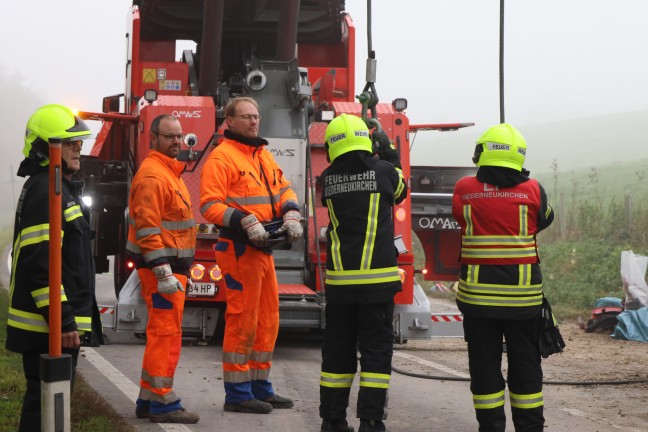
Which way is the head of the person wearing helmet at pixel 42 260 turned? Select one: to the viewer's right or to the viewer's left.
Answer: to the viewer's right

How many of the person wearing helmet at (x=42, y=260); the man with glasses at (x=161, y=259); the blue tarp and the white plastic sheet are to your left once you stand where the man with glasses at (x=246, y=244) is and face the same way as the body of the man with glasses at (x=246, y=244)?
2

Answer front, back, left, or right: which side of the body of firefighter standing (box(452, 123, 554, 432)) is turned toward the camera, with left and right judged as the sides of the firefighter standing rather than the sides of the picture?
back

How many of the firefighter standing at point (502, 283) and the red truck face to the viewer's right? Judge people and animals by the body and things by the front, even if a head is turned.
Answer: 0

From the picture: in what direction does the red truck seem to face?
away from the camera

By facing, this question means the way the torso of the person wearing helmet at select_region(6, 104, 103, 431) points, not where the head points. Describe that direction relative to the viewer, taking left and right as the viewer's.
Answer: facing to the right of the viewer

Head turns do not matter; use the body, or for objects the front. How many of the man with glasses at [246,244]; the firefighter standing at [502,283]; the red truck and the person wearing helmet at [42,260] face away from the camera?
2

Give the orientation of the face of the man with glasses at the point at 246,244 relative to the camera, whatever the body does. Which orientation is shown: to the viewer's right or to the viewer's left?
to the viewer's right

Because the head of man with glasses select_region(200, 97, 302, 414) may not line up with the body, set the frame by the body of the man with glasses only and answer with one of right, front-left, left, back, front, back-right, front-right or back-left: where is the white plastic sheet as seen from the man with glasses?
left

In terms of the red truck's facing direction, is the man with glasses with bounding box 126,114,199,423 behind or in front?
behind

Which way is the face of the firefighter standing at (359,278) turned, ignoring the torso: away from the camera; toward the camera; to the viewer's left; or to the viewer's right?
away from the camera
